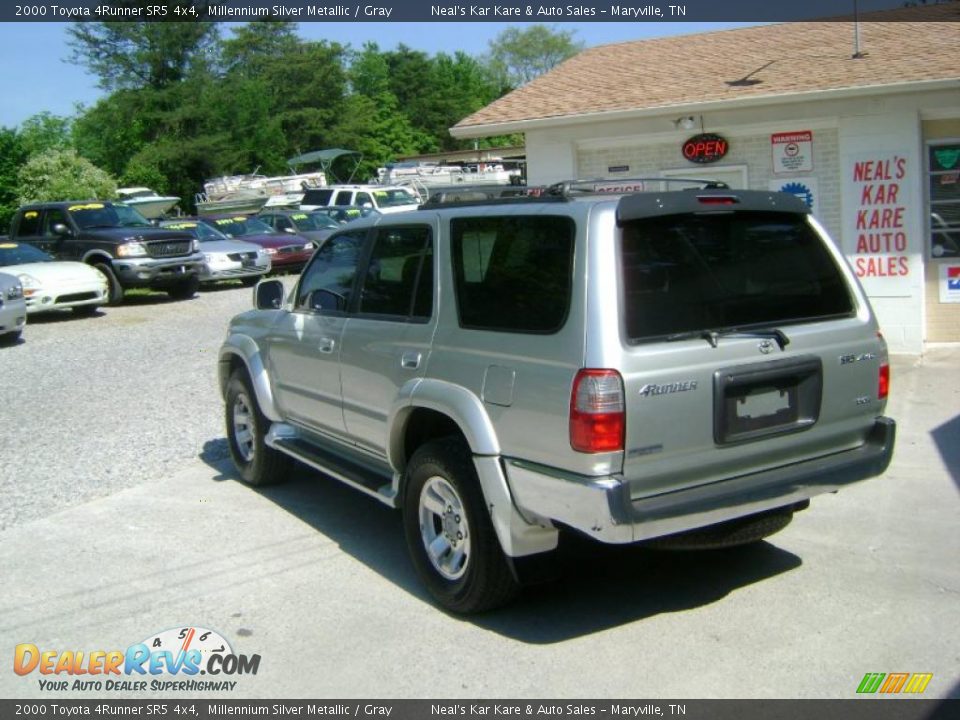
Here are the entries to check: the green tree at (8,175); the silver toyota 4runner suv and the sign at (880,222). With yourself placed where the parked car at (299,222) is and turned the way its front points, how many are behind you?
1

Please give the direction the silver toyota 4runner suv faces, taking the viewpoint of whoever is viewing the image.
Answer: facing away from the viewer and to the left of the viewer

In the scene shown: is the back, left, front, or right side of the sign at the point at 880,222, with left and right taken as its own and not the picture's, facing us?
front

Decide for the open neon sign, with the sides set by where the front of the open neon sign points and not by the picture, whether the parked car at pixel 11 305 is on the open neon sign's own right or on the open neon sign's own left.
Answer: on the open neon sign's own right

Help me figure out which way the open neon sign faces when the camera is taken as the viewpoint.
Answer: facing the viewer

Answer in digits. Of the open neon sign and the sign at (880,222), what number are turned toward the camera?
2

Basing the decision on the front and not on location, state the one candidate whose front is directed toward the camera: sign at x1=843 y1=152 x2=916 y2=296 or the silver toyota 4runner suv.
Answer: the sign

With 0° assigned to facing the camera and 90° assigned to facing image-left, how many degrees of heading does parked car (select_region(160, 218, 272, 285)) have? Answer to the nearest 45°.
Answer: approximately 315°

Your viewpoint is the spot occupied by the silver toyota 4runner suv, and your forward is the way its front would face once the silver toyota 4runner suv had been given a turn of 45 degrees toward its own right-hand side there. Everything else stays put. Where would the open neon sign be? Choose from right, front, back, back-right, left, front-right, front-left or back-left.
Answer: front

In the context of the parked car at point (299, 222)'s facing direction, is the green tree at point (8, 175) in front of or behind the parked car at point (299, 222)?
behind

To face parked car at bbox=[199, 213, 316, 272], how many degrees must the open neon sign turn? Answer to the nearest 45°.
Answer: approximately 135° to its right
